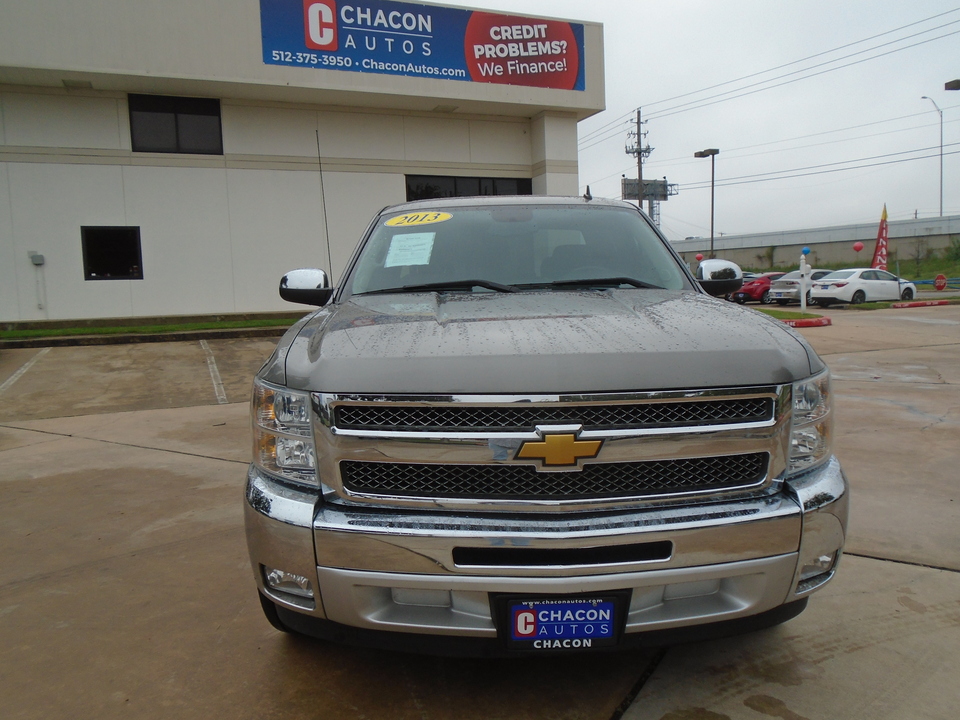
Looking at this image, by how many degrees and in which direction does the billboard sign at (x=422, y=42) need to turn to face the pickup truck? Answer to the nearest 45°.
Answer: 0° — it already faces it

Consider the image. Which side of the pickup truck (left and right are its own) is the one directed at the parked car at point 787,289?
back

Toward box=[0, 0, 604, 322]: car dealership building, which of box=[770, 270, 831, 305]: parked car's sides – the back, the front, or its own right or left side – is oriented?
back

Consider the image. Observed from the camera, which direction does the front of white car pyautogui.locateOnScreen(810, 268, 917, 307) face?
facing away from the viewer and to the right of the viewer

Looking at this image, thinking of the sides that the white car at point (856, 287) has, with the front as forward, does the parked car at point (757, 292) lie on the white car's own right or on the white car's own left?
on the white car's own left

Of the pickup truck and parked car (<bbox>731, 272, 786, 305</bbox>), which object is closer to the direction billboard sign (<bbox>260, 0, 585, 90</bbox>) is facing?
the pickup truck

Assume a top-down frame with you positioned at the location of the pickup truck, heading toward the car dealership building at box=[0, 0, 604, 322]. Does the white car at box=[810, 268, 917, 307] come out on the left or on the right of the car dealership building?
right

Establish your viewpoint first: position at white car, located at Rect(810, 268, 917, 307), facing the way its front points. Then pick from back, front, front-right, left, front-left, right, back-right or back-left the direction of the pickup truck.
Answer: back-right

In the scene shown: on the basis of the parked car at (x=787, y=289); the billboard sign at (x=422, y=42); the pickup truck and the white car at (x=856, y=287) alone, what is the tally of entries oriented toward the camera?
2

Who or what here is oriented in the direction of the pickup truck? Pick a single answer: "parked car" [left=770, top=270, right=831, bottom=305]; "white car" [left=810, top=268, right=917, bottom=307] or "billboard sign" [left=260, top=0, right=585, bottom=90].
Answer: the billboard sign

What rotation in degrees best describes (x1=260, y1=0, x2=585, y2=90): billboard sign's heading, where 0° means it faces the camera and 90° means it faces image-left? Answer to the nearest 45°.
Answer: approximately 0°

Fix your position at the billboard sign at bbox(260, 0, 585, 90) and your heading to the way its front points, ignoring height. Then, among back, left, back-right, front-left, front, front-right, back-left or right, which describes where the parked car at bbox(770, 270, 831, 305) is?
back-left
